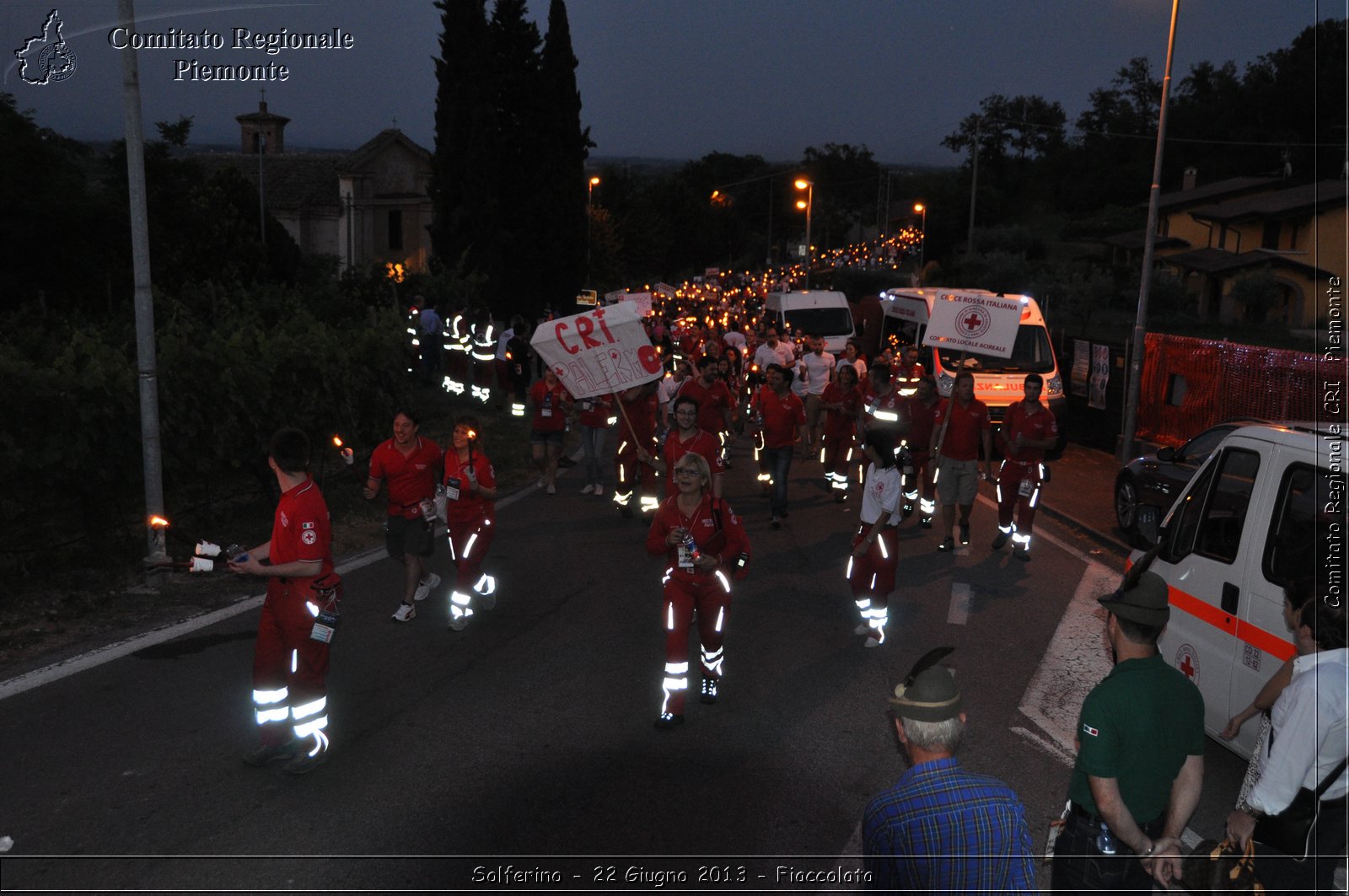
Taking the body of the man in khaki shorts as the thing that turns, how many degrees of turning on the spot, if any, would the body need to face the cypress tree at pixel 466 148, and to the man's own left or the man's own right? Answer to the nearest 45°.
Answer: approximately 135° to the man's own right

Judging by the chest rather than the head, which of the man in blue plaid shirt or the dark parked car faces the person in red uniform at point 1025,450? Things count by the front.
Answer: the man in blue plaid shirt

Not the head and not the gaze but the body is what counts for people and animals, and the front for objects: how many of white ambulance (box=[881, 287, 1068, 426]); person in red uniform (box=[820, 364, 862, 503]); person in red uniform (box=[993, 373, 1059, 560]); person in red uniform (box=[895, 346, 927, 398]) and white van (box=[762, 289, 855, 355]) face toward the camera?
5

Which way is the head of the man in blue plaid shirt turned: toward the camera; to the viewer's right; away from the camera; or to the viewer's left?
away from the camera

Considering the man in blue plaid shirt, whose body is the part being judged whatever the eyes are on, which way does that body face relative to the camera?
away from the camera

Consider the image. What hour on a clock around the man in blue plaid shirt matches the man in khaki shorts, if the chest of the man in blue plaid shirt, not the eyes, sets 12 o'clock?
The man in khaki shorts is roughly at 12 o'clock from the man in blue plaid shirt.

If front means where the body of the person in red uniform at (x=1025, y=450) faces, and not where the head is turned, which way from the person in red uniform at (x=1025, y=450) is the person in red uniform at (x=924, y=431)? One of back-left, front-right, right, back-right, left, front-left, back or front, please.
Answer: back-right

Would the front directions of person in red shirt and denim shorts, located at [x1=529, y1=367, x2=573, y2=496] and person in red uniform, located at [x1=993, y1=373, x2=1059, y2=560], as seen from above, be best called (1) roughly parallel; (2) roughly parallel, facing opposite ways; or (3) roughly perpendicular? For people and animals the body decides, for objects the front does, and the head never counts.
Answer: roughly parallel

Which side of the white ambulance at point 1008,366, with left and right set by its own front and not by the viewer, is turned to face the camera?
front

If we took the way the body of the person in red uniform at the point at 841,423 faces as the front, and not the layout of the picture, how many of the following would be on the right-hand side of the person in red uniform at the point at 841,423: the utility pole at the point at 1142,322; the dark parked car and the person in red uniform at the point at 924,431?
0

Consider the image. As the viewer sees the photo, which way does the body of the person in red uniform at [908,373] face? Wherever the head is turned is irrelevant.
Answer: toward the camera

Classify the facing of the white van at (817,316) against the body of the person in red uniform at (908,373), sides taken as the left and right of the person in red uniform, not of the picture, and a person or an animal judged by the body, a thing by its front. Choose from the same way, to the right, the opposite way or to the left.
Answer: the same way

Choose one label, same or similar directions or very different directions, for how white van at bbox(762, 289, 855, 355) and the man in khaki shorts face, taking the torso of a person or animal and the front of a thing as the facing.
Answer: same or similar directions

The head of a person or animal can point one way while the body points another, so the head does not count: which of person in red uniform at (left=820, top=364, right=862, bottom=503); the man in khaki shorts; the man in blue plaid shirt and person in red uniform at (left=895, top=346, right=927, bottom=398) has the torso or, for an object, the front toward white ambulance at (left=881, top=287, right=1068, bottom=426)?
the man in blue plaid shirt
